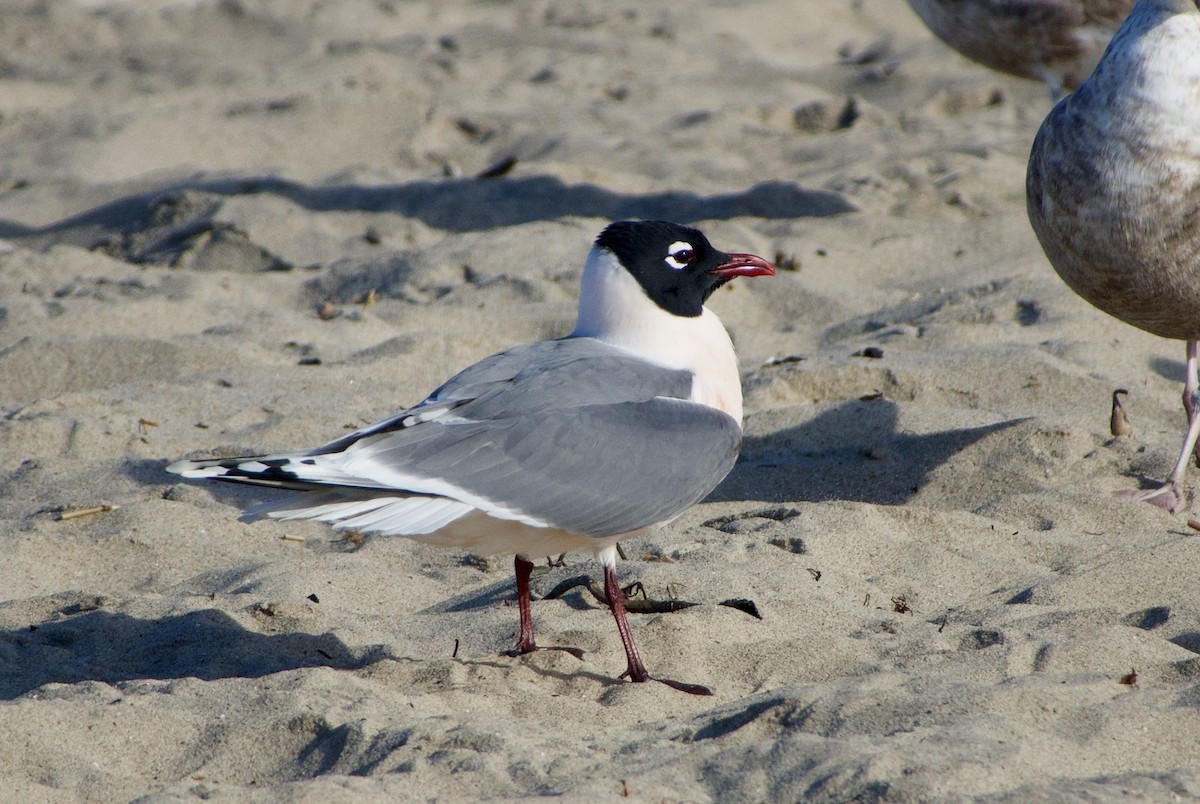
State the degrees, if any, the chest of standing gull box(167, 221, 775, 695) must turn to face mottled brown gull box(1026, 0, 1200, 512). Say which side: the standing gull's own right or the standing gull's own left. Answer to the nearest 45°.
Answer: approximately 45° to the standing gull's own left

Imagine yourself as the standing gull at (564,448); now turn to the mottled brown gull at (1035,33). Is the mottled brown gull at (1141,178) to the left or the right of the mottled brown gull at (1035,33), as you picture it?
right

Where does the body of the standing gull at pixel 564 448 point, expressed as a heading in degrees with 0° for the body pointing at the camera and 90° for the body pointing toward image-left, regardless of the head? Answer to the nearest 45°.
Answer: approximately 270°
